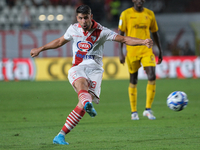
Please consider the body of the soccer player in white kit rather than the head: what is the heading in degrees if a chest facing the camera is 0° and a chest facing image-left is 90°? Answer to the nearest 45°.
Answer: approximately 0°

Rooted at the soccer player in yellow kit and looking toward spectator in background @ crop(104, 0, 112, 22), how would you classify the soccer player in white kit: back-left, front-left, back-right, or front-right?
back-left

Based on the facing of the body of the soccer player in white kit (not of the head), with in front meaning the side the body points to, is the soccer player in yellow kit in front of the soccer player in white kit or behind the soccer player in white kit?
behind

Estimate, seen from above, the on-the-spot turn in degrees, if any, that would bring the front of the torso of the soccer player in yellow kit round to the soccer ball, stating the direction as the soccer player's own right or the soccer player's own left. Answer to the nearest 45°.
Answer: approximately 45° to the soccer player's own left

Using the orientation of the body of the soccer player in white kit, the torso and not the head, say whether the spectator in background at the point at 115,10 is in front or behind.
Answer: behind

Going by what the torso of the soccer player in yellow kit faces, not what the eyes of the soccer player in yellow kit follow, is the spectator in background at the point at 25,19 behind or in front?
behind

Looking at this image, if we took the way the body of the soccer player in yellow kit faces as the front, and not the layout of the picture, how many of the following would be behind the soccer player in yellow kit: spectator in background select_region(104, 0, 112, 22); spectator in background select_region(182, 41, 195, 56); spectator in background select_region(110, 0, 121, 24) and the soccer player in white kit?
3

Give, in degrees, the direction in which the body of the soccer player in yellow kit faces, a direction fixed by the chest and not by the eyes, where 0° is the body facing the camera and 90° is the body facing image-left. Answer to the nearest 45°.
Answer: approximately 0°

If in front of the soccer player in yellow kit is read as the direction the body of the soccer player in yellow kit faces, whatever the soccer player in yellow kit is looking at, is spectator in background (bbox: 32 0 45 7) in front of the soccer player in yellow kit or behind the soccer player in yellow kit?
behind

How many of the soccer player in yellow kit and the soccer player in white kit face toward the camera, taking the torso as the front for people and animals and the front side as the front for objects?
2

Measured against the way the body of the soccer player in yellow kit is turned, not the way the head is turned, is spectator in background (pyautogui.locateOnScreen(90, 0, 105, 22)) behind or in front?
behind

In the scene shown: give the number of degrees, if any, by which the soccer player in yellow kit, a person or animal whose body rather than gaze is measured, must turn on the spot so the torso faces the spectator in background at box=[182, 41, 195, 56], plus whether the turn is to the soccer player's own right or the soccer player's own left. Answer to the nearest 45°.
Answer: approximately 180°
